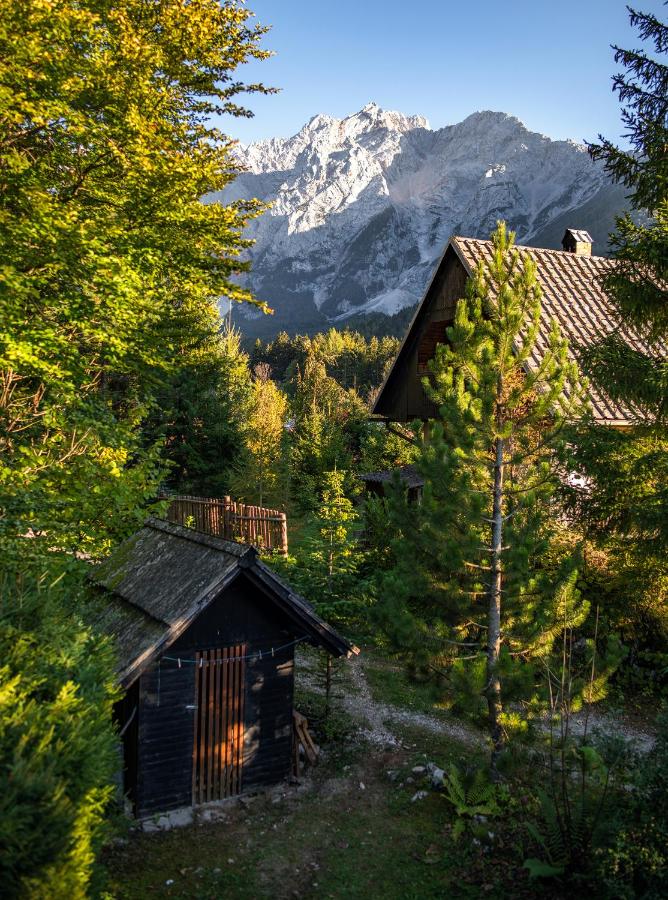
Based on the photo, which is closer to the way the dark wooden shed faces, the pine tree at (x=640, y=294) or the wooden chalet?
the pine tree

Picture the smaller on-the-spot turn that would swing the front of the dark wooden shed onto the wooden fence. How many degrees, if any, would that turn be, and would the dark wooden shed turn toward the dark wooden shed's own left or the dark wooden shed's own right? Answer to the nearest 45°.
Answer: approximately 135° to the dark wooden shed's own left

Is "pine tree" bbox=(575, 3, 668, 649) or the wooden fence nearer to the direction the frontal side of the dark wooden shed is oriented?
the pine tree

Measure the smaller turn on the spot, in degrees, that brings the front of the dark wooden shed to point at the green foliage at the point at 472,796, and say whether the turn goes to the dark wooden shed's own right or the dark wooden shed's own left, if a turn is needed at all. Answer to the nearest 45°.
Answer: approximately 45° to the dark wooden shed's own left

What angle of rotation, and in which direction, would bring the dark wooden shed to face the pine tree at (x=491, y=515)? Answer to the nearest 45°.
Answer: approximately 45° to its left

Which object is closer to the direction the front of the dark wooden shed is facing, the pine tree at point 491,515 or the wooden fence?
the pine tree

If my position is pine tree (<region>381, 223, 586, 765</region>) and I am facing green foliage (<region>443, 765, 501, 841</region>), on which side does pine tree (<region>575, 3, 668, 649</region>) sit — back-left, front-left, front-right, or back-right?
back-left

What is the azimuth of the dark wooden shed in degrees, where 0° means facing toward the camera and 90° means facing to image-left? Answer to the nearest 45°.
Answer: approximately 315°
